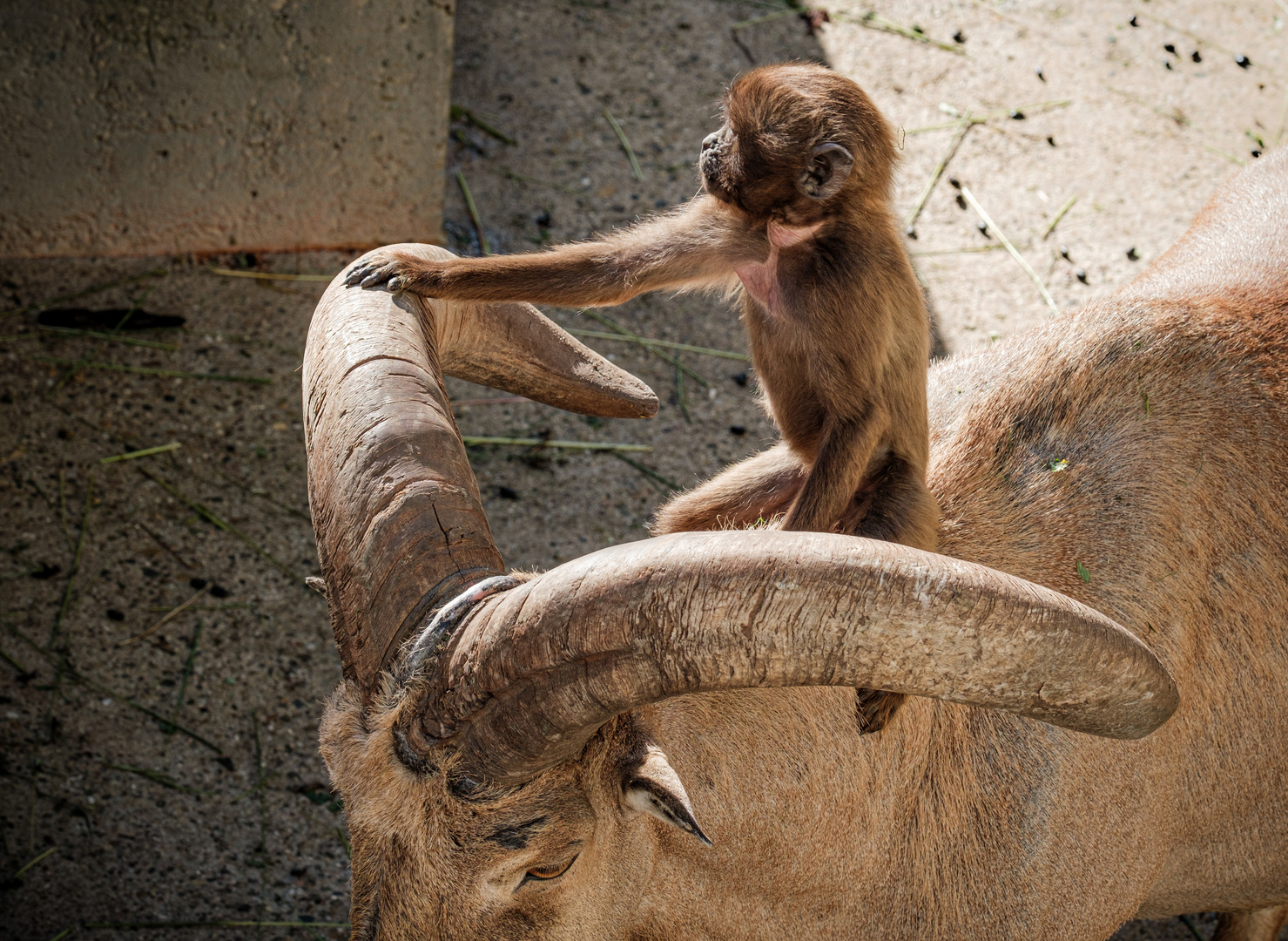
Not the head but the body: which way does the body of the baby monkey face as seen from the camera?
to the viewer's left

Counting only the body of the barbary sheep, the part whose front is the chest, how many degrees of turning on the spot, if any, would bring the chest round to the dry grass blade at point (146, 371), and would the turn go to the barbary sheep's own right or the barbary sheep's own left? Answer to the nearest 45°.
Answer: approximately 45° to the barbary sheep's own right

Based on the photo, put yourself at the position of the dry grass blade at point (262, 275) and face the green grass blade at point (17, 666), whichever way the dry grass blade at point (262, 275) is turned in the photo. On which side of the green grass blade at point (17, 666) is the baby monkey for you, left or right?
left

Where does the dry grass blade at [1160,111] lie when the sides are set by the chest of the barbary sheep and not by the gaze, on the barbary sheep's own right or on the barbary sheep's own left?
on the barbary sheep's own right

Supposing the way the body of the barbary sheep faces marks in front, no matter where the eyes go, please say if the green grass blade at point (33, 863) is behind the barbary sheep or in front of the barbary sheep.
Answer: in front

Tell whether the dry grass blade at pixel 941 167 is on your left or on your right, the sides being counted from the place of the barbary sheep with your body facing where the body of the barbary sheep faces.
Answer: on your right

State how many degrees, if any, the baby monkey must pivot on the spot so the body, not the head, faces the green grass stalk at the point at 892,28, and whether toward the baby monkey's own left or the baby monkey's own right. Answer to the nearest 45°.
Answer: approximately 90° to the baby monkey's own right

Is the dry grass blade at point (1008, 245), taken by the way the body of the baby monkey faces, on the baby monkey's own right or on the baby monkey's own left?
on the baby monkey's own right

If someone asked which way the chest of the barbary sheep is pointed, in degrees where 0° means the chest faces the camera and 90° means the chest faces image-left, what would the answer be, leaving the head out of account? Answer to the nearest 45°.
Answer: approximately 90°
